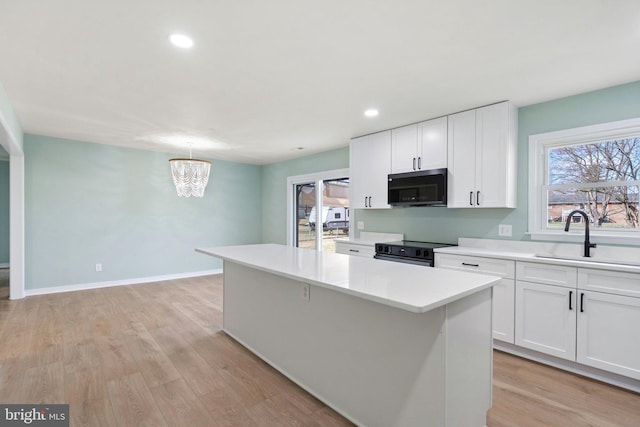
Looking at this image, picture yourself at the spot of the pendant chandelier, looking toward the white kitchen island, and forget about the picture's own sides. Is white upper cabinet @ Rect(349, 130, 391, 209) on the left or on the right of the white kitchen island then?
left

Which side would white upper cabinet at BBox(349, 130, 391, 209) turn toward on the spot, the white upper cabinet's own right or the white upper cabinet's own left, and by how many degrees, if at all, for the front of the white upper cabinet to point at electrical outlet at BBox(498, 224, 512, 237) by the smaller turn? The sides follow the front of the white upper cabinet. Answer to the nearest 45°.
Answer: approximately 90° to the white upper cabinet's own left

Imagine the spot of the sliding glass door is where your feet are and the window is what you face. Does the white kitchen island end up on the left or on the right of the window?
right

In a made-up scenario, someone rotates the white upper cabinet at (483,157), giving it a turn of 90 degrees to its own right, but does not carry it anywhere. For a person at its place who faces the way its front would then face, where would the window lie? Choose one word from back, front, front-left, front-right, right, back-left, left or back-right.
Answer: back-right

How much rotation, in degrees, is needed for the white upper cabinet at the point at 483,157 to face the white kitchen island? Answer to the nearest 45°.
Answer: approximately 45° to its left

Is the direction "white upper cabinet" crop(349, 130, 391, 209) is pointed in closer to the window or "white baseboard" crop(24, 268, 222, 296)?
the white baseboard
